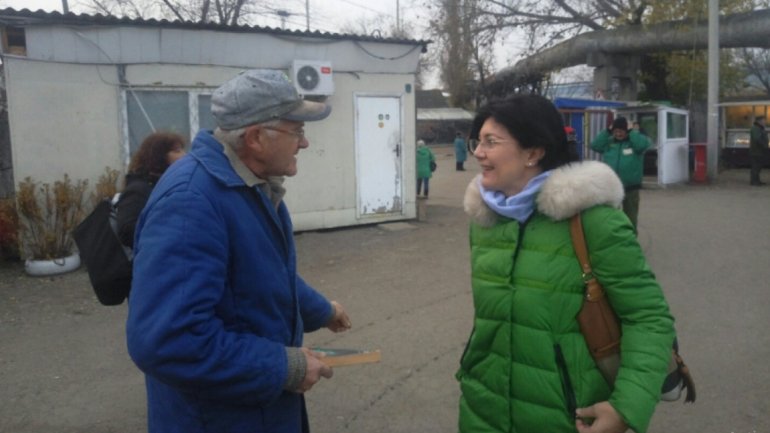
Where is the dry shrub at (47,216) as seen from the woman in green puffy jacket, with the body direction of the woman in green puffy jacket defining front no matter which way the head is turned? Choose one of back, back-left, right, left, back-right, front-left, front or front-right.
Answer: right

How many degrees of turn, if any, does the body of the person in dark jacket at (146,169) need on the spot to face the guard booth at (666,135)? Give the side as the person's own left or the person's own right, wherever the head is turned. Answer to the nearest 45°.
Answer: approximately 45° to the person's own left

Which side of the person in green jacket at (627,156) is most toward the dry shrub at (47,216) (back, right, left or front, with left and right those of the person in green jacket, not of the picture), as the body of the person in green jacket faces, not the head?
right

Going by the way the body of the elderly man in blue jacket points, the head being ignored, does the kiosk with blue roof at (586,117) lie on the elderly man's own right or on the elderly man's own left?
on the elderly man's own left

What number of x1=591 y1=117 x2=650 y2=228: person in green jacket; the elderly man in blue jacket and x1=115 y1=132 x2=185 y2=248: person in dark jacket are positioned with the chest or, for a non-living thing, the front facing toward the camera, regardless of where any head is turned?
1

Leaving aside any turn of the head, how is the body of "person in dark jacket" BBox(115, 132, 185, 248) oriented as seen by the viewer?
to the viewer's right

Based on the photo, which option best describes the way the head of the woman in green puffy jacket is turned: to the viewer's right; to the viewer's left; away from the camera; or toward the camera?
to the viewer's left

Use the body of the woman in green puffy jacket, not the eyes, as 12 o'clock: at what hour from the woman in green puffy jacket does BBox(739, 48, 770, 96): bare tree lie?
The bare tree is roughly at 5 o'clock from the woman in green puffy jacket.

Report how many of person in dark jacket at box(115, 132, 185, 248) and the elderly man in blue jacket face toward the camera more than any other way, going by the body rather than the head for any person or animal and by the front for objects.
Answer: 0

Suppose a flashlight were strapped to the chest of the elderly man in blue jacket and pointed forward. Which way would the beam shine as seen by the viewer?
to the viewer's right
